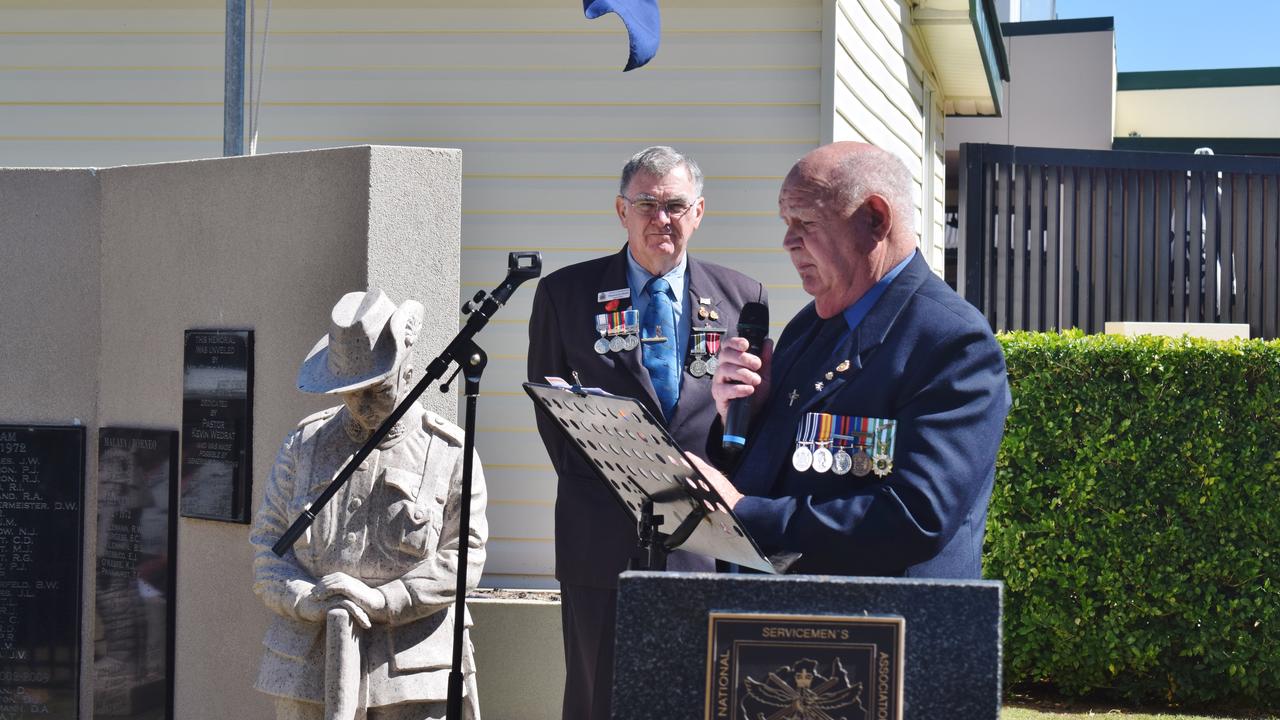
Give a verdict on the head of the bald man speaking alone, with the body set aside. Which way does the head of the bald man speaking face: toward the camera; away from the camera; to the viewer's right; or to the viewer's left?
to the viewer's left

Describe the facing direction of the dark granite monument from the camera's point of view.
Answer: facing the viewer

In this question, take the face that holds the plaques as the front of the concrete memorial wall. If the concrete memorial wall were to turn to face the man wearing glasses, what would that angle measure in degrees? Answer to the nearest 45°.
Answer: approximately 90° to its left

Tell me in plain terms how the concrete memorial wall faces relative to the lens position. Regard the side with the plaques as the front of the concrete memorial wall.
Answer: facing the viewer and to the left of the viewer

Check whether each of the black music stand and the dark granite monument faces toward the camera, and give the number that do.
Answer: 1

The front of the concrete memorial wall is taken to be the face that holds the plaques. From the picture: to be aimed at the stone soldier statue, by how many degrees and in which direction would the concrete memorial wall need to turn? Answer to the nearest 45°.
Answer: approximately 45° to its left

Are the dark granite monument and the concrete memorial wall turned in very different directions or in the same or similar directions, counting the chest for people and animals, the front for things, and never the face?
same or similar directions

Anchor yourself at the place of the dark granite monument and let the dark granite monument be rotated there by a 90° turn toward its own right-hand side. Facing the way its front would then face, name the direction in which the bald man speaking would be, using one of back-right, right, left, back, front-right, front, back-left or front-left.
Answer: right

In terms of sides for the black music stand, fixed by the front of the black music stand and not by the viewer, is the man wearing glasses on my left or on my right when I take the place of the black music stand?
on my left

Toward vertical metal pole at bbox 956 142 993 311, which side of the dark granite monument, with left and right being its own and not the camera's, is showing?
back

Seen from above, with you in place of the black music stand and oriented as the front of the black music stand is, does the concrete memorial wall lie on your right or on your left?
on your left

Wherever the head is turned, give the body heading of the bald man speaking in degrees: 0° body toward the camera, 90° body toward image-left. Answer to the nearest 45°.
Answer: approximately 45°

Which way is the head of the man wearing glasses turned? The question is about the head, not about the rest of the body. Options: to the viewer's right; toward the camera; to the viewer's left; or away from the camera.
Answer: toward the camera

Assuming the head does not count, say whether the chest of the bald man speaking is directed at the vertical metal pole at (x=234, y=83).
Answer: no

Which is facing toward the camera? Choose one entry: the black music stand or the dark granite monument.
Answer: the dark granite monument
